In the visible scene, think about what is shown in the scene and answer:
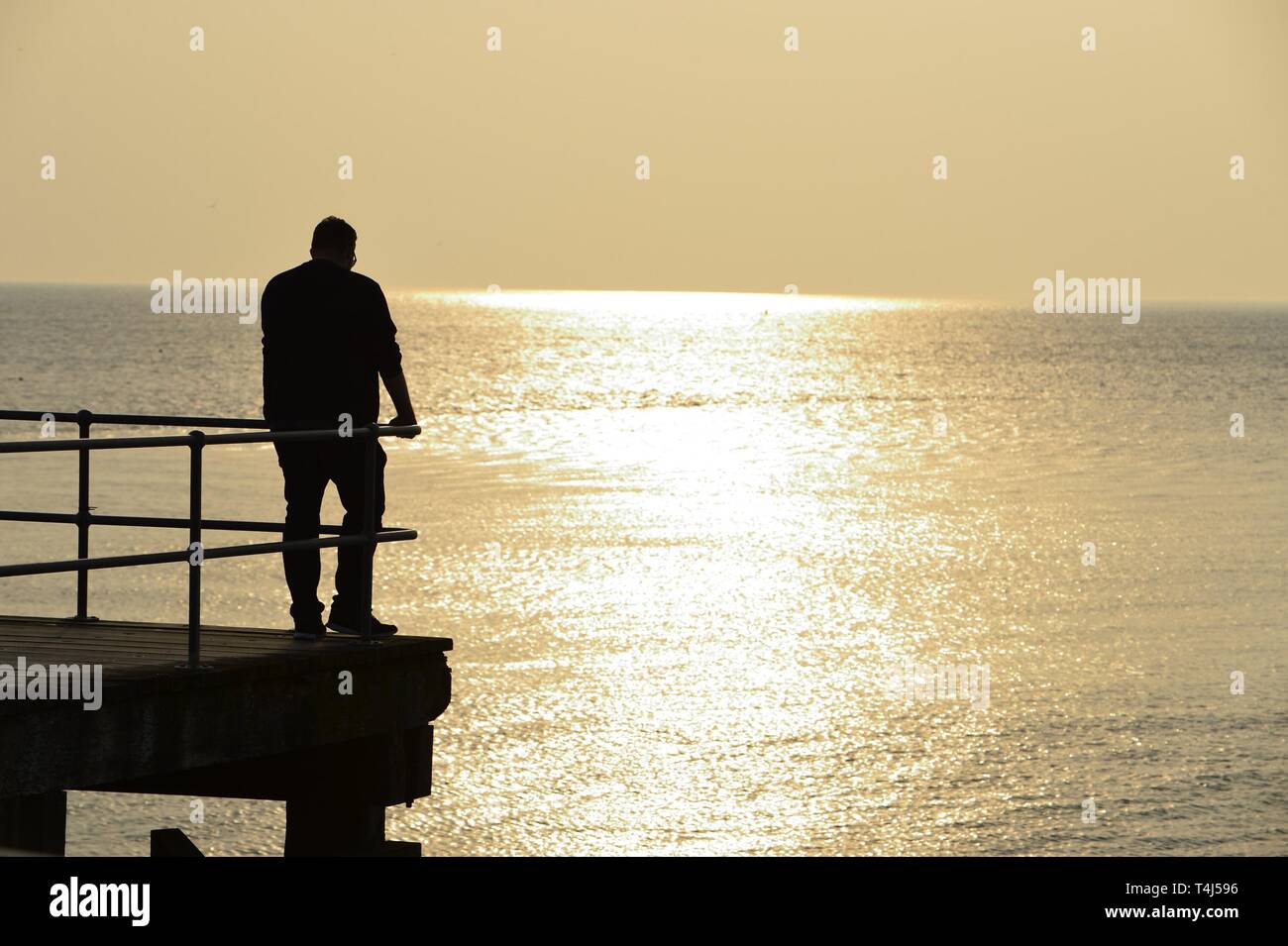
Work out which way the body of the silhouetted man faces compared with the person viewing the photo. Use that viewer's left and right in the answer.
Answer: facing away from the viewer and to the right of the viewer

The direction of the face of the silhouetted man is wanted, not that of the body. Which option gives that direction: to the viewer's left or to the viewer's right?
to the viewer's right
